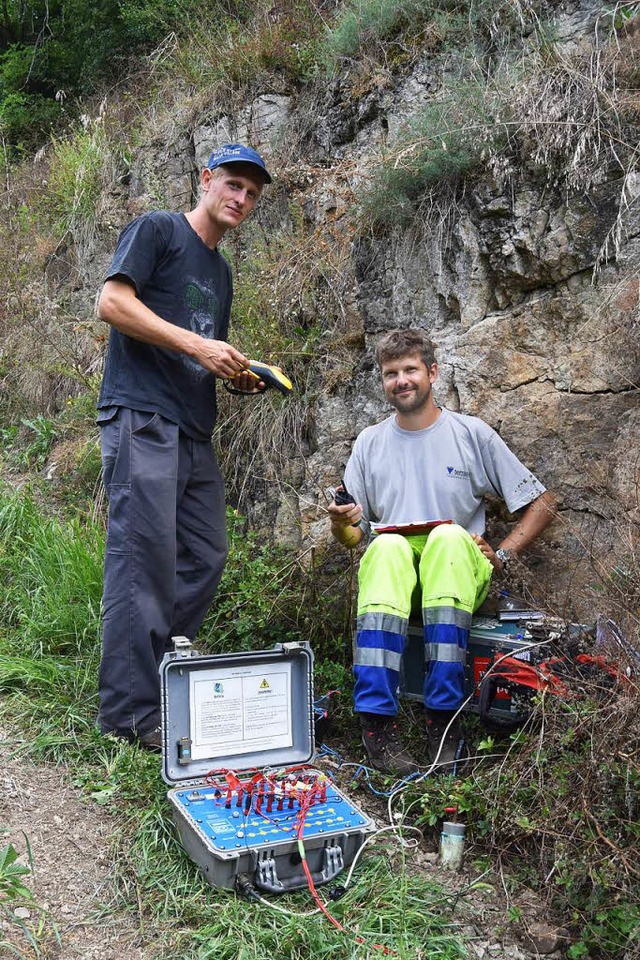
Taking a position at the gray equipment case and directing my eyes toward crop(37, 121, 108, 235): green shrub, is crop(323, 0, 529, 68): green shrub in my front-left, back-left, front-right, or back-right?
front-right

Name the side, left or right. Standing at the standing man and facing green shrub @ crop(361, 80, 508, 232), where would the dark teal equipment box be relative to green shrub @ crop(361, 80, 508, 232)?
right

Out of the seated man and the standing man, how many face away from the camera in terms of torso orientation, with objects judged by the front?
0

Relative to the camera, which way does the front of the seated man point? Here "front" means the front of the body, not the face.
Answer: toward the camera

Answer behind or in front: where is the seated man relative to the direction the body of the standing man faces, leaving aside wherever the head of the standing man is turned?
in front

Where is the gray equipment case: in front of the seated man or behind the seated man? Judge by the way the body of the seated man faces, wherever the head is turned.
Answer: in front

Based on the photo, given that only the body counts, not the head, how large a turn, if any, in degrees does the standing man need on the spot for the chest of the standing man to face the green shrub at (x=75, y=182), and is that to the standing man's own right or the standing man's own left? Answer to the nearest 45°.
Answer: approximately 135° to the standing man's own left

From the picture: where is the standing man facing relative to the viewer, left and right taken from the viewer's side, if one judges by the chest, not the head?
facing the viewer and to the right of the viewer

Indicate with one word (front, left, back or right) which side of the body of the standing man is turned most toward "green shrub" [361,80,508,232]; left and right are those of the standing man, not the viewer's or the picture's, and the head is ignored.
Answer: left

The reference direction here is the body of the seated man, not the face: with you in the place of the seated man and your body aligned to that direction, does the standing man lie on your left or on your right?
on your right
